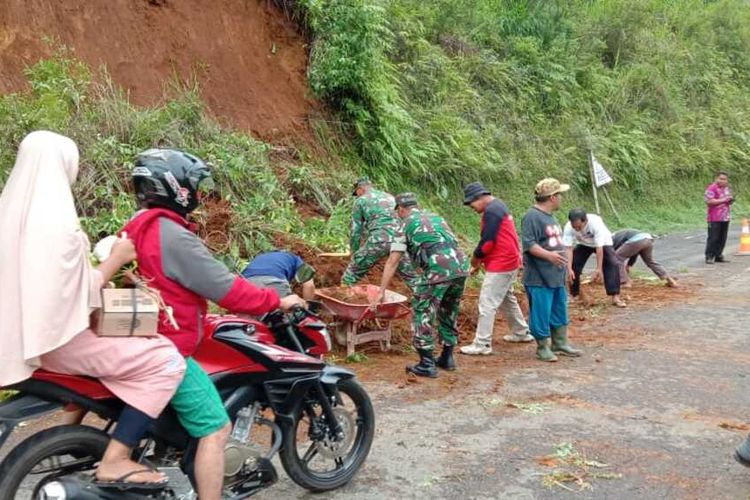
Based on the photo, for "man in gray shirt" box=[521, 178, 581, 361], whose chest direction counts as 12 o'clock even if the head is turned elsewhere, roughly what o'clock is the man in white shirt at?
The man in white shirt is roughly at 8 o'clock from the man in gray shirt.

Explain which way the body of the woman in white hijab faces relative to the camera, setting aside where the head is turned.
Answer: to the viewer's right

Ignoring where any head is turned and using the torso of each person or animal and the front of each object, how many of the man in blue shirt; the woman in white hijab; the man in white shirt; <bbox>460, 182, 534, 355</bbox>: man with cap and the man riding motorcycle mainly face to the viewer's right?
3

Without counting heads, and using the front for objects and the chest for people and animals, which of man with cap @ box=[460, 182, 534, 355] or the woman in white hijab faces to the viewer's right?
the woman in white hijab

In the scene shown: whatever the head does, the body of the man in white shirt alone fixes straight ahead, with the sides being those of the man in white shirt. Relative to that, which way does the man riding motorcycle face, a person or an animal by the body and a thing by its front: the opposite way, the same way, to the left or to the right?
the opposite way

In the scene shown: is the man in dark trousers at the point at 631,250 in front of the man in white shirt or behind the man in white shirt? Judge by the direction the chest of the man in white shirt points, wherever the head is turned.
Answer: behind

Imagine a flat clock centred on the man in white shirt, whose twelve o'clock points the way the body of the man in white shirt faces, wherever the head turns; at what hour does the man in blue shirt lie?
The man in blue shirt is roughly at 11 o'clock from the man in white shirt.

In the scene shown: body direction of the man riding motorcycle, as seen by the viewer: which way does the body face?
to the viewer's right

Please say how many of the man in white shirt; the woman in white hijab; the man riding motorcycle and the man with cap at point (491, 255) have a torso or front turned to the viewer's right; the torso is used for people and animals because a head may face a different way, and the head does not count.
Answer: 2

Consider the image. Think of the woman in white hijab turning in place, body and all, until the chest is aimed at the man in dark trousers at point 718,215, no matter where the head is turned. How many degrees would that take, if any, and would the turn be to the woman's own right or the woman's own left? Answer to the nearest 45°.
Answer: approximately 45° to the woman's own left

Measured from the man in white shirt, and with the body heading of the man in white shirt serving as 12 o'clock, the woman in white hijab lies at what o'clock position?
The woman in white hijab is roughly at 11 o'clock from the man in white shirt.

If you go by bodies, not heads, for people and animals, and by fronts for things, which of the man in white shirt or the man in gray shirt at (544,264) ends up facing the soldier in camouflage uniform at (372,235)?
the man in white shirt

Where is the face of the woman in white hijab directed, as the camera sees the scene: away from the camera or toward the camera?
away from the camera
